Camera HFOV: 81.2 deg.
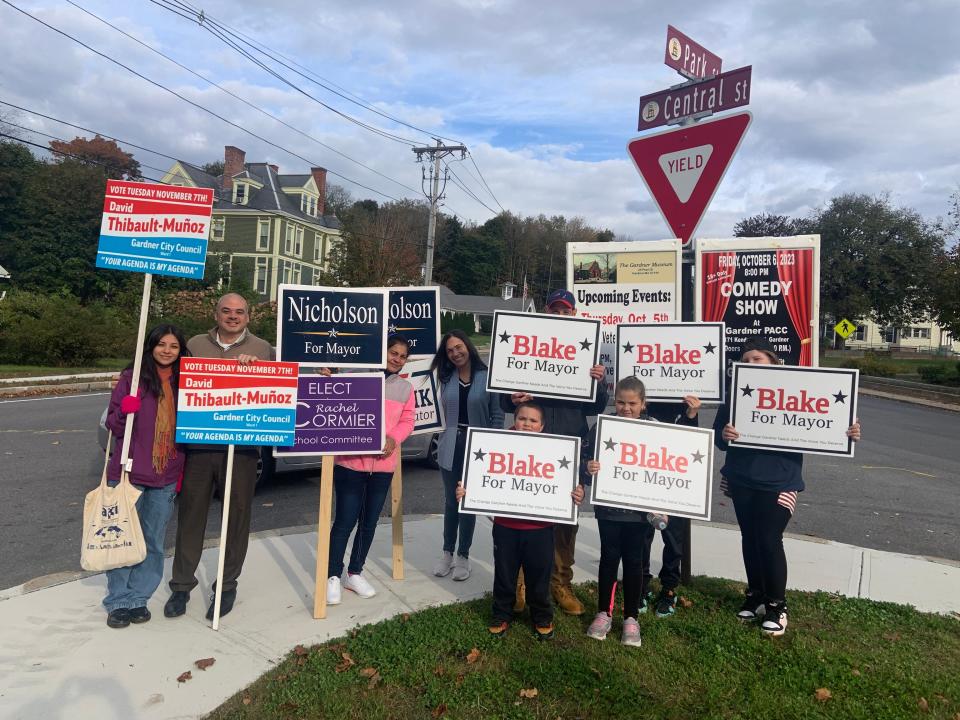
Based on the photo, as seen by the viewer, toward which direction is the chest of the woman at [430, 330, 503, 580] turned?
toward the camera

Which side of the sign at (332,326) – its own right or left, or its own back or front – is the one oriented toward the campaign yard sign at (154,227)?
right

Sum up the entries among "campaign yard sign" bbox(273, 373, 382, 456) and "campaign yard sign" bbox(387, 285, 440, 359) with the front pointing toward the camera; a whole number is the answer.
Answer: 2

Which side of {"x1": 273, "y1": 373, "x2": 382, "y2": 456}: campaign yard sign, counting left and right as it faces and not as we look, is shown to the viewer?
front

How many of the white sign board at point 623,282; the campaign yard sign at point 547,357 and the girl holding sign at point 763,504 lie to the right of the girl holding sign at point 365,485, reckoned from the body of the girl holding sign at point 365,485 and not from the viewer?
0

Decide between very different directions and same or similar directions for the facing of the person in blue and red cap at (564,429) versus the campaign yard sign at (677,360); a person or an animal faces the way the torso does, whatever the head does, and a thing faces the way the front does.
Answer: same or similar directions

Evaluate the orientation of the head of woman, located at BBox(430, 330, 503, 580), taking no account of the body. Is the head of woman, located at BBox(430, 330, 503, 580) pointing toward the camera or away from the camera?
toward the camera

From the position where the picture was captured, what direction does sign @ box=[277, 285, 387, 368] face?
facing the viewer

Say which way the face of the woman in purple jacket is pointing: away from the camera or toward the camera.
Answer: toward the camera

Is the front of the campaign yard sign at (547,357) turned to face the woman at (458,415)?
no

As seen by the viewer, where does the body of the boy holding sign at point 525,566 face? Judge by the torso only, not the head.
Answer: toward the camera

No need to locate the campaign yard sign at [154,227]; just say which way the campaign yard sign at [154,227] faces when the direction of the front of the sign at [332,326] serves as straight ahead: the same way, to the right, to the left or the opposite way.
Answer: the same way

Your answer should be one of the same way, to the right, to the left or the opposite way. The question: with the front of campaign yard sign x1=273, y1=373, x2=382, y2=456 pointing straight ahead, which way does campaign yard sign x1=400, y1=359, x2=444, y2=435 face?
the same way
